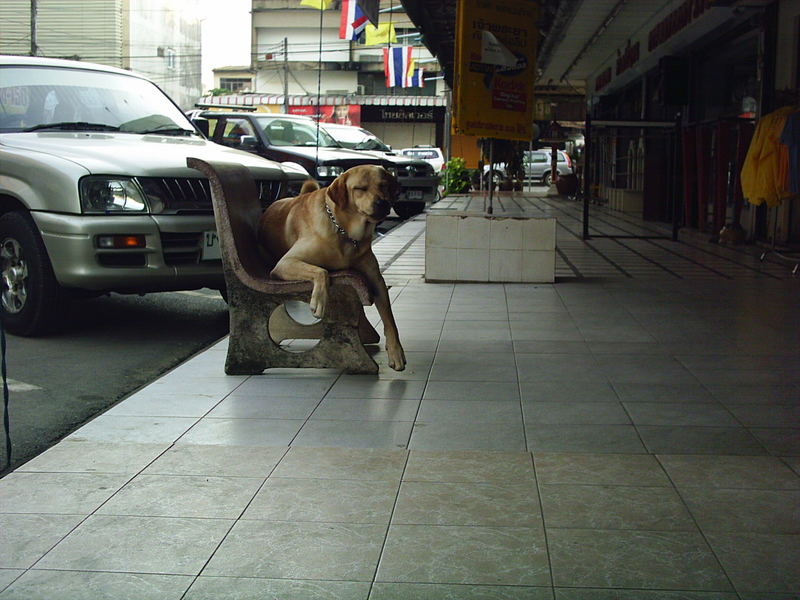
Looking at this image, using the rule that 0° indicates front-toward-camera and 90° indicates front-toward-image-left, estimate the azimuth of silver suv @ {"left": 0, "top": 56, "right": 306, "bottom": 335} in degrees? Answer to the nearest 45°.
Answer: approximately 315°

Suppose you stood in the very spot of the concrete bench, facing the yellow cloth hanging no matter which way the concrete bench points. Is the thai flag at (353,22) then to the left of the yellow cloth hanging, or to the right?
left

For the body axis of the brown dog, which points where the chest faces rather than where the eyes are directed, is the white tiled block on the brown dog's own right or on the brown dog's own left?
on the brown dog's own left

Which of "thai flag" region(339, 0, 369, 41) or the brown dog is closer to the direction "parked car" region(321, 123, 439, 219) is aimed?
the brown dog

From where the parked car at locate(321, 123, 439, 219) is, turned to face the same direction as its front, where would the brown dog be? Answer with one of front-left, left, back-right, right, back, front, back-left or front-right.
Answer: front-right

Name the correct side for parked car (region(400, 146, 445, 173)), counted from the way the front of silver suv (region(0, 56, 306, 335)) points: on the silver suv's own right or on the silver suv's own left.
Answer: on the silver suv's own left

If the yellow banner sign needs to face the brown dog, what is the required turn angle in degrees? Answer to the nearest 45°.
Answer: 0° — it already faces it

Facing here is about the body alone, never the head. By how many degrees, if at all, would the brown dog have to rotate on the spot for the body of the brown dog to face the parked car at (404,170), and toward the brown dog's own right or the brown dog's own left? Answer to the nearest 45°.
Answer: approximately 135° to the brown dog's own left
